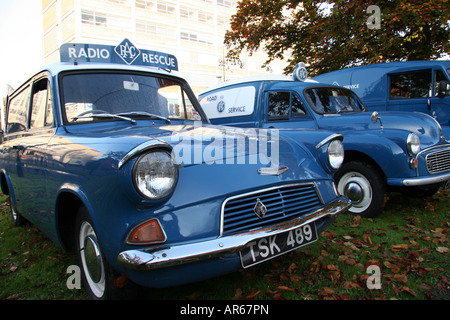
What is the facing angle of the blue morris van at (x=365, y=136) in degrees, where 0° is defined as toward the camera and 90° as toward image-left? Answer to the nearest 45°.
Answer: approximately 315°

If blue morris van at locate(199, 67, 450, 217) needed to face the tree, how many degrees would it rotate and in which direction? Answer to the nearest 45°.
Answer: approximately 135° to its left

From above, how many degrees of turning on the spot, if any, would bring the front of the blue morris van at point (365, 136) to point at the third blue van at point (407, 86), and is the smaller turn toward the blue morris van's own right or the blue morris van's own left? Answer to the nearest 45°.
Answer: approximately 135° to the blue morris van's own left

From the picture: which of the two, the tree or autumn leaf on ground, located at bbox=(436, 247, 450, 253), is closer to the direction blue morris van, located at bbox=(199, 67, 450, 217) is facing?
the autumn leaf on ground

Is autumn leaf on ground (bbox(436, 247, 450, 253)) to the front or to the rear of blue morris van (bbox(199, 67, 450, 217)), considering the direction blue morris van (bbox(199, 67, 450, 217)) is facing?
to the front

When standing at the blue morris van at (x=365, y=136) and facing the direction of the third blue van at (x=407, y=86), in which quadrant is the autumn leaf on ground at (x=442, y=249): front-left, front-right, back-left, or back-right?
back-right
